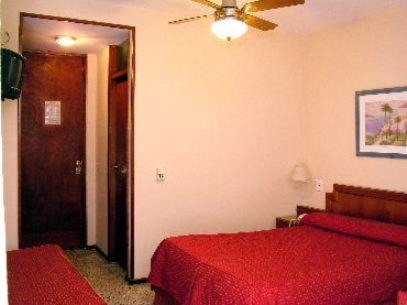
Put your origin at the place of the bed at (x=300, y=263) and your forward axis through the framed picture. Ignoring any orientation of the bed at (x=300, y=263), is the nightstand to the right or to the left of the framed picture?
left

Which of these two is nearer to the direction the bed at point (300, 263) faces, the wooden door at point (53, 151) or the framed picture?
the wooden door

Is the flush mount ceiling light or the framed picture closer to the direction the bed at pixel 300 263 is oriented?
the flush mount ceiling light

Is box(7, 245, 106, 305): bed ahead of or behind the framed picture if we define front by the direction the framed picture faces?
ahead

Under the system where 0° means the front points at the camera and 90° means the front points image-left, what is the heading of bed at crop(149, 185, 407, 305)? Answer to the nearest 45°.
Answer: approximately 45°

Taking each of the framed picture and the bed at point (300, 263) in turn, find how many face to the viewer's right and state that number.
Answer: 0

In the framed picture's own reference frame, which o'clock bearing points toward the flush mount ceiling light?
The flush mount ceiling light is roughly at 1 o'clock from the framed picture.

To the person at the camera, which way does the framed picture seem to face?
facing the viewer and to the left of the viewer

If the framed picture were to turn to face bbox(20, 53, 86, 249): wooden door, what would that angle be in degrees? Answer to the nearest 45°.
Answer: approximately 45° to its right

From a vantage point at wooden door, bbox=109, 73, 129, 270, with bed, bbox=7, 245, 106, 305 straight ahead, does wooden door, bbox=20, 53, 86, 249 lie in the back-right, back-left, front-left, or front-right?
back-right

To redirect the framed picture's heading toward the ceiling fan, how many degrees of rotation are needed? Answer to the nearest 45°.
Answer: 0° — it already faces it
